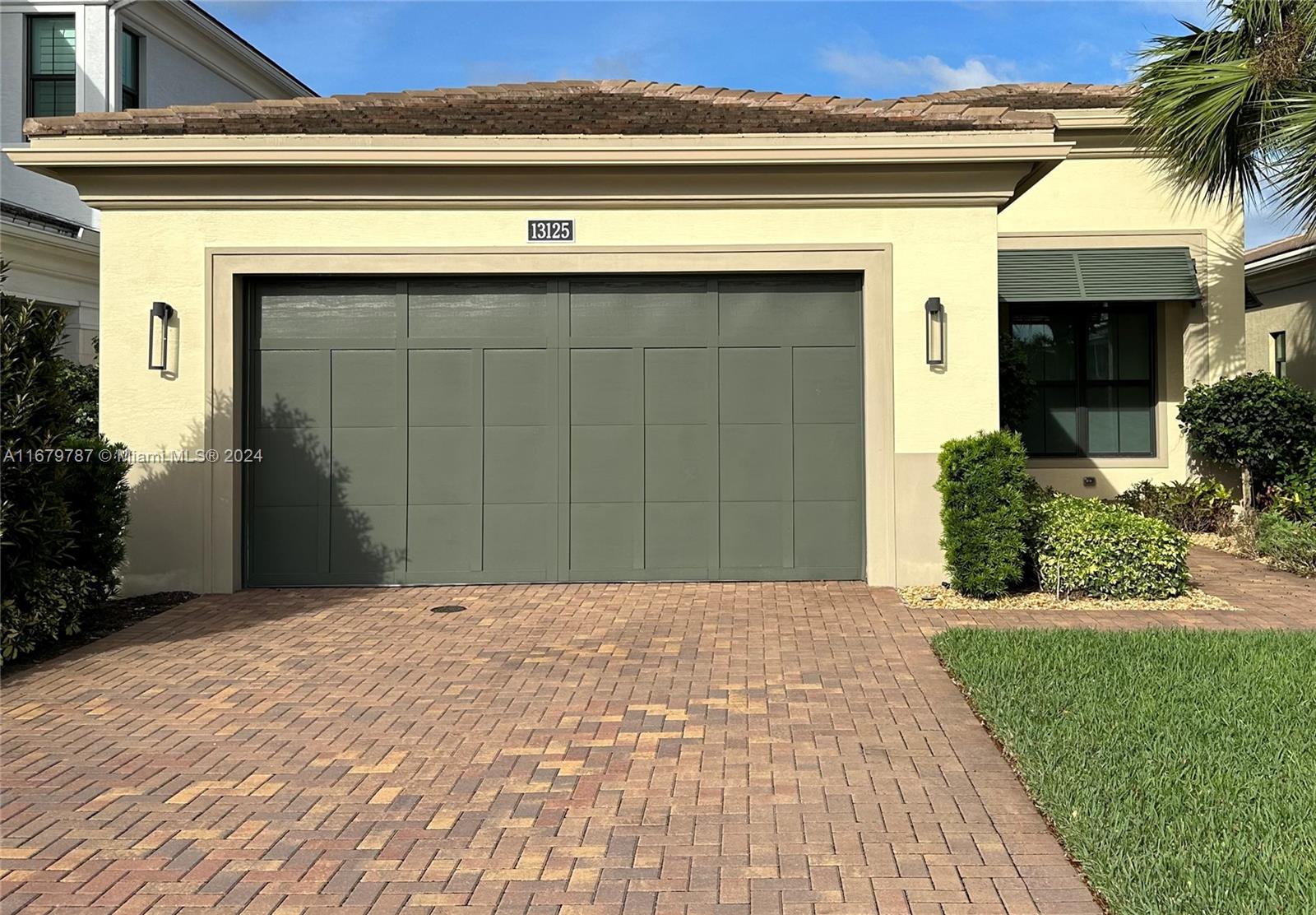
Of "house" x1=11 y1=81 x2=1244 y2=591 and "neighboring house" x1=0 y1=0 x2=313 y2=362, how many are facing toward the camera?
2

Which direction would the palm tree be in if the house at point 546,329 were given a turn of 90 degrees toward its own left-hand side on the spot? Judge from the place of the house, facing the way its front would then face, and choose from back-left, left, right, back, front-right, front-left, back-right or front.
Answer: front

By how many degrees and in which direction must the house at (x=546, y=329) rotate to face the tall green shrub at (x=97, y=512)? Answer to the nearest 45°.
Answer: approximately 90° to its right

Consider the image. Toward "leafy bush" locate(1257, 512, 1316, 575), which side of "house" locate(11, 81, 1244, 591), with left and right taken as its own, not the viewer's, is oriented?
left

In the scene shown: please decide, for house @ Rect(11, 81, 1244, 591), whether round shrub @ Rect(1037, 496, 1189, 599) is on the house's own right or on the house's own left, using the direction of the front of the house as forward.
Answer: on the house's own left

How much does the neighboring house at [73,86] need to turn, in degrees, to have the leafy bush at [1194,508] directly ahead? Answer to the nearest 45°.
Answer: approximately 45° to its left

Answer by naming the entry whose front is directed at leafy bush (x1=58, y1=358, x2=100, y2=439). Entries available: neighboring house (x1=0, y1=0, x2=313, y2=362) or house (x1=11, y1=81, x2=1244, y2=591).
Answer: the neighboring house

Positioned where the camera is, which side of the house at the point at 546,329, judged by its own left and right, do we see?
front

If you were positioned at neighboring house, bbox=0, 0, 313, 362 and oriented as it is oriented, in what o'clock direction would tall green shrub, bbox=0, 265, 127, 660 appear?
The tall green shrub is roughly at 12 o'clock from the neighboring house.

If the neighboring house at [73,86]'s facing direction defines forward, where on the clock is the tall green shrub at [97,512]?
The tall green shrub is roughly at 12 o'clock from the neighboring house.

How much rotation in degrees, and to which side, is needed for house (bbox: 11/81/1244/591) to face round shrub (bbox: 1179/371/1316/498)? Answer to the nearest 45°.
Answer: approximately 90° to its left

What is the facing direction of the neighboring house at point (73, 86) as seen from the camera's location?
facing the viewer

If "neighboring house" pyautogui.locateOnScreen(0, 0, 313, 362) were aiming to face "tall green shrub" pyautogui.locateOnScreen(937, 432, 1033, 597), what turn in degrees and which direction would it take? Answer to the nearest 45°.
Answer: approximately 45° to its left

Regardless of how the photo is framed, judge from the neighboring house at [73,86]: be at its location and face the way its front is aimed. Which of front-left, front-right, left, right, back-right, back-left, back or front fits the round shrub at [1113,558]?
front-left

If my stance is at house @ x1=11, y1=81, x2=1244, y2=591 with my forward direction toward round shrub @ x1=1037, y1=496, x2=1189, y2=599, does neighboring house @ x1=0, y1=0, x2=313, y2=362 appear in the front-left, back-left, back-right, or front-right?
back-left
